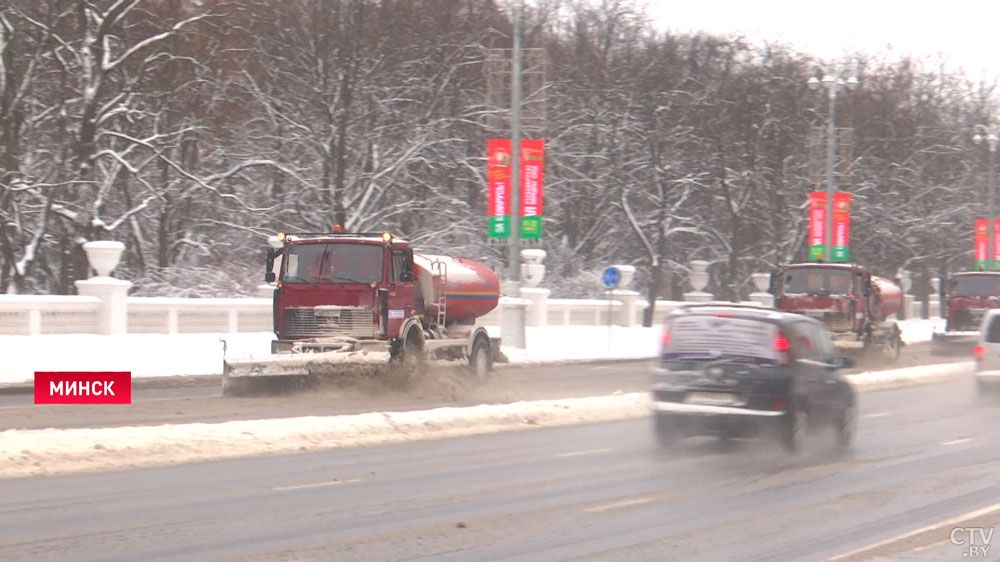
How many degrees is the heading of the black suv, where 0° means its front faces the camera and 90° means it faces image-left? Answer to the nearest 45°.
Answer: approximately 225°

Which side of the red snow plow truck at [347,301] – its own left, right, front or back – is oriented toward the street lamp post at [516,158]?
back

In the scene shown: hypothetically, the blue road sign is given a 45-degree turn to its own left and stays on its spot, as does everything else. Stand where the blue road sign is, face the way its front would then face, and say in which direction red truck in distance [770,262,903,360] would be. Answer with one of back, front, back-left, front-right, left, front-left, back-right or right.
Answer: front-left

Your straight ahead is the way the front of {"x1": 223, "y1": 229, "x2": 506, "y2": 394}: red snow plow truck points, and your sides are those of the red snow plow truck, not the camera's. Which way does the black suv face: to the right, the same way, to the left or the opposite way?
the opposite way

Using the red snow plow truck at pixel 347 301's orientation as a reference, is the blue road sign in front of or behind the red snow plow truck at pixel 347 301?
behind

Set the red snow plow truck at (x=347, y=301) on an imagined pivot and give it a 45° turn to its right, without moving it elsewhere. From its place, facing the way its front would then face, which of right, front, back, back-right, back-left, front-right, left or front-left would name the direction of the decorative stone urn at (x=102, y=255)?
front-right

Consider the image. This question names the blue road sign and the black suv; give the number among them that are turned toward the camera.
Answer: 1

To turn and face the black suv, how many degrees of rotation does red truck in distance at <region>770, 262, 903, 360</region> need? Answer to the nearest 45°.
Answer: approximately 45° to its left

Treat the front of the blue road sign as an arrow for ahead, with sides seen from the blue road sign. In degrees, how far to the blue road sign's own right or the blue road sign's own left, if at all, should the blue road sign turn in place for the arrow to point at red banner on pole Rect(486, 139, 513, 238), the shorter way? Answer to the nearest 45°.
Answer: approximately 90° to the blue road sign's own right
